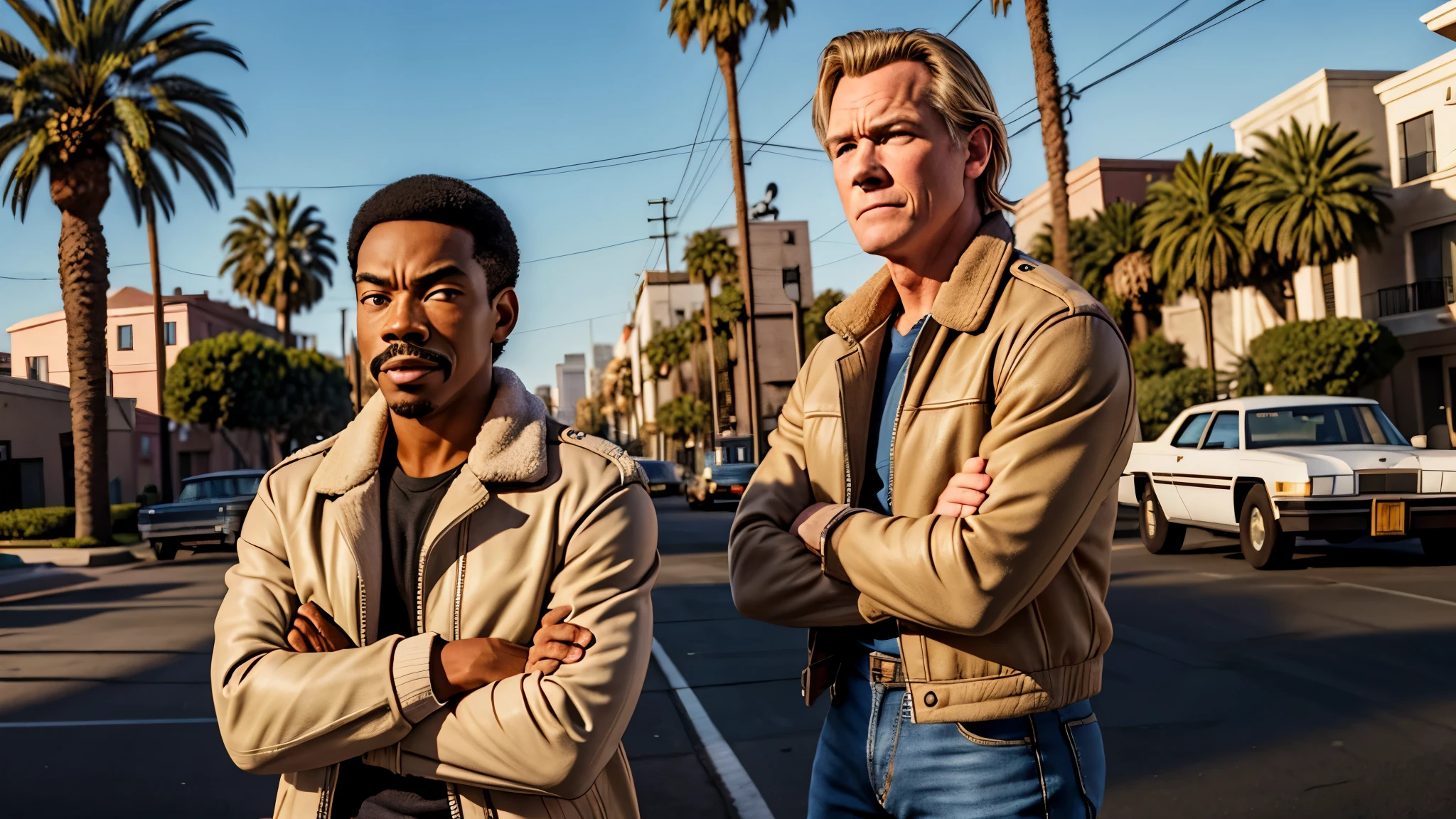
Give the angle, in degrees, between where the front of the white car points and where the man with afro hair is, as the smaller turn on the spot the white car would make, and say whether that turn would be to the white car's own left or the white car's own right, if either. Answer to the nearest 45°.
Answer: approximately 45° to the white car's own right

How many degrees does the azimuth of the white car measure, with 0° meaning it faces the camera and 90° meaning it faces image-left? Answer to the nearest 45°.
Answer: approximately 315°

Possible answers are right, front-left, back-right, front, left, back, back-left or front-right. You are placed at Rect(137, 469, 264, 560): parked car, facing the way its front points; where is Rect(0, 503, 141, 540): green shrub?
right

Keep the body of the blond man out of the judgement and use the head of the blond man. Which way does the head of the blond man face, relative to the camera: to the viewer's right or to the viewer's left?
to the viewer's left

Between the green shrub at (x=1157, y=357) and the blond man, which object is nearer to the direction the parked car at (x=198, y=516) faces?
the blond man

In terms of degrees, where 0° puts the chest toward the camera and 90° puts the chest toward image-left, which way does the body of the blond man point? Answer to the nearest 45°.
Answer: approximately 45°

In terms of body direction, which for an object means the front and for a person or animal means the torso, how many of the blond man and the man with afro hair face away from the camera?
0

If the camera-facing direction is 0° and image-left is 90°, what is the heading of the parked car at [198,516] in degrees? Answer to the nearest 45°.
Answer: approximately 45°

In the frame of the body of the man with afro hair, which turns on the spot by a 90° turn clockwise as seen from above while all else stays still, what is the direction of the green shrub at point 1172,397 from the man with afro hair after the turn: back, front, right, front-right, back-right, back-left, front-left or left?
right

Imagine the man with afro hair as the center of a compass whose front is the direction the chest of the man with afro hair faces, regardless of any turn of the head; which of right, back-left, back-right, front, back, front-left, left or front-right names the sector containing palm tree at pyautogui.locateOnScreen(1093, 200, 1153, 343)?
back

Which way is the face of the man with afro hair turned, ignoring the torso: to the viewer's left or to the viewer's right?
to the viewer's left

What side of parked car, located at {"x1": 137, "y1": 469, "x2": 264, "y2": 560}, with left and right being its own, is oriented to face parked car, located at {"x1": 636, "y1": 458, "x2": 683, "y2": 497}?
back

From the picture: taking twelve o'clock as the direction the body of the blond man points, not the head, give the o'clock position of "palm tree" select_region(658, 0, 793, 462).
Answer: The palm tree is roughly at 4 o'clock from the blond man.

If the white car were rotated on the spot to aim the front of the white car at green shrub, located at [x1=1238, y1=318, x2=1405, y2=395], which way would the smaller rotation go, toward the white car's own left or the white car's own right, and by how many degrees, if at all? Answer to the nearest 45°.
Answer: approximately 135° to the white car's own left
